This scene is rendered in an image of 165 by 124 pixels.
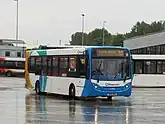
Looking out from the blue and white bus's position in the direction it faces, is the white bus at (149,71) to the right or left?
on its left

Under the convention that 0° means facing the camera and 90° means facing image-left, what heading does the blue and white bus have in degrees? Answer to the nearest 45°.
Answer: approximately 315°
